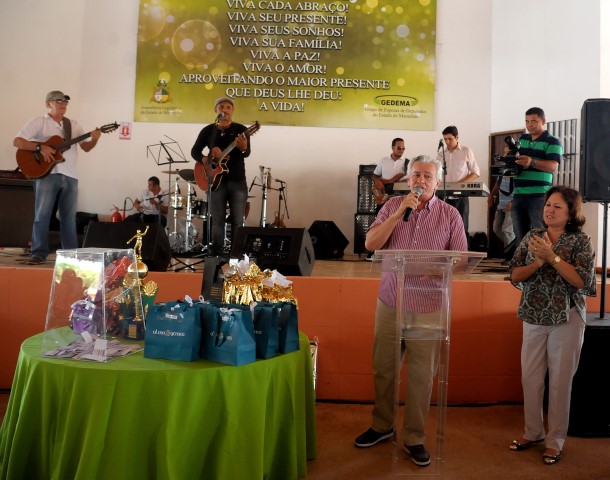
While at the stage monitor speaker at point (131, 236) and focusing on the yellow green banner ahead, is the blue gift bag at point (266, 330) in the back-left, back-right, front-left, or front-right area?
back-right

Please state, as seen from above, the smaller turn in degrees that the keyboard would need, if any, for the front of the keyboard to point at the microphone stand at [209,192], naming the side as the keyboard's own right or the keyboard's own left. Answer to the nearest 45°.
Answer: approximately 90° to the keyboard's own left

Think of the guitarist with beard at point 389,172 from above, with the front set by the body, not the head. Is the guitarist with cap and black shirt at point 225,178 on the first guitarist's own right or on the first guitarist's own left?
on the first guitarist's own right

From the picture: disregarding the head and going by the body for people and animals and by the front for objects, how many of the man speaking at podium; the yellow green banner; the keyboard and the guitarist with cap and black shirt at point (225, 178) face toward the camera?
3

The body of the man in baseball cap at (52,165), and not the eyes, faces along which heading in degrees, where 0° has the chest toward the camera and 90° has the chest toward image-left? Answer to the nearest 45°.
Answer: approximately 315°

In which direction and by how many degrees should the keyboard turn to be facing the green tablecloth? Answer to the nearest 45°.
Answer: approximately 180°

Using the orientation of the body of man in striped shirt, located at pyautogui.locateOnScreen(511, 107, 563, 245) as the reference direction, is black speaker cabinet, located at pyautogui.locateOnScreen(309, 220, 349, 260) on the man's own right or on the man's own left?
on the man's own right

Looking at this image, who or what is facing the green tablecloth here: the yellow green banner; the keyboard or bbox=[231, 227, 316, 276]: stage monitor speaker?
the yellow green banner

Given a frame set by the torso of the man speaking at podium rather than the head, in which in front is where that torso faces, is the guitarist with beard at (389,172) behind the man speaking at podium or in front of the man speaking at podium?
behind

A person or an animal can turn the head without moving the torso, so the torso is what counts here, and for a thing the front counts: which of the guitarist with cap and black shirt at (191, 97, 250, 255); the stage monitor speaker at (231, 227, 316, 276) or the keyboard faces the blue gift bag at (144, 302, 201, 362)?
the guitarist with cap and black shirt

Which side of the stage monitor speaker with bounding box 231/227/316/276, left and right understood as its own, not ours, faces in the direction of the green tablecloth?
back

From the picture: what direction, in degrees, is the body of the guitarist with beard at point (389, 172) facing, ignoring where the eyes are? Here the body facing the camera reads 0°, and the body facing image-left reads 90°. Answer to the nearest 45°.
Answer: approximately 315°

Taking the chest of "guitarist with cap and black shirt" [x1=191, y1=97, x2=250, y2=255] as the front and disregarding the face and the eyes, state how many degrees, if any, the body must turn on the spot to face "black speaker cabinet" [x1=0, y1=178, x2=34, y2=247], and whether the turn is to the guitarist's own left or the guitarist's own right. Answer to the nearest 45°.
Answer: approximately 135° to the guitarist's own right
